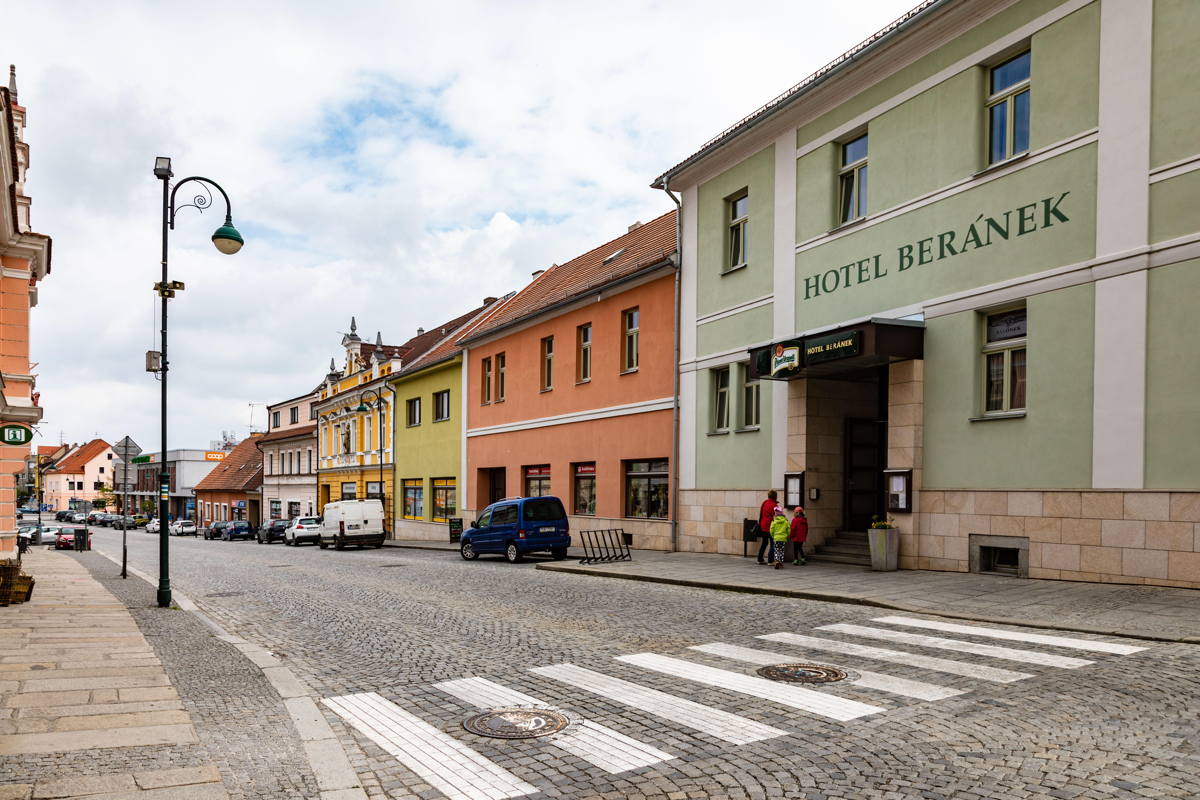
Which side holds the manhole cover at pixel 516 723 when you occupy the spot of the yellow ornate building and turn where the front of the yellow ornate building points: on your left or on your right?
on your left

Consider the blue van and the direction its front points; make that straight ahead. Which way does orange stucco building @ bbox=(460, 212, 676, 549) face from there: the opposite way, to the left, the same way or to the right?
to the left

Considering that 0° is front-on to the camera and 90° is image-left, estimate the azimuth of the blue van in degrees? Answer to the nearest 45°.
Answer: approximately 135°

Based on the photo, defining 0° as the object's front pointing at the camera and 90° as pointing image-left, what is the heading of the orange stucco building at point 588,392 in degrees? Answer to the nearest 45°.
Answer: approximately 45°
